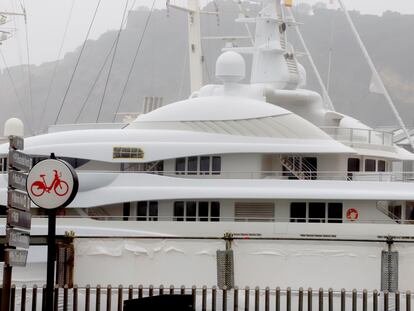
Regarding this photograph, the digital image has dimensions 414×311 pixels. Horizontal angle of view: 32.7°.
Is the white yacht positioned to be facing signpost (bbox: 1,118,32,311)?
no

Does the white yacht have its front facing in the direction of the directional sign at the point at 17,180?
no

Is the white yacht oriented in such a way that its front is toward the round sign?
no

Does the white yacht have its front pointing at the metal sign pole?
no
